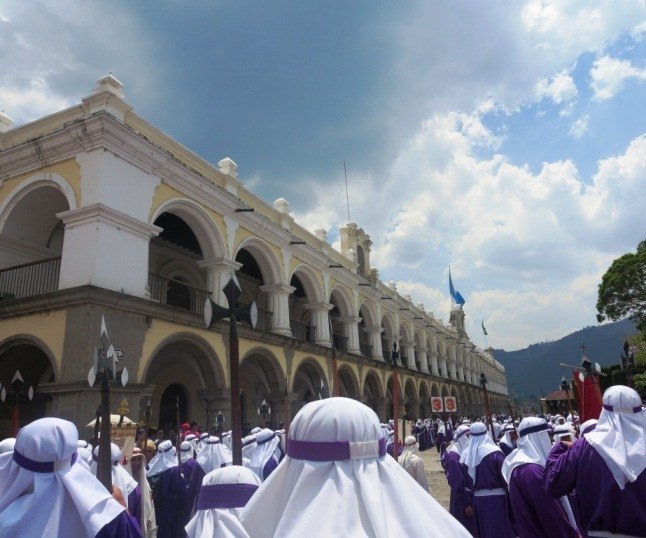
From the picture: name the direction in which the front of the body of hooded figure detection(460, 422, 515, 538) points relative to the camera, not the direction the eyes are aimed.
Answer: away from the camera

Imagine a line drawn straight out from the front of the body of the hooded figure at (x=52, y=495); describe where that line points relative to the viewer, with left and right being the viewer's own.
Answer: facing away from the viewer and to the left of the viewer

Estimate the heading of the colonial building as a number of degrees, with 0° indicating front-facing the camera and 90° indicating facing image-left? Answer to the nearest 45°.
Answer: approximately 315°

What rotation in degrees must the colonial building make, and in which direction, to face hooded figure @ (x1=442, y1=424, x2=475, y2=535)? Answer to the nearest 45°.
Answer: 0° — it already faces them

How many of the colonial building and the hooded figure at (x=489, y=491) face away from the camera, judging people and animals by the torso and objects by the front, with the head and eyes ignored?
1

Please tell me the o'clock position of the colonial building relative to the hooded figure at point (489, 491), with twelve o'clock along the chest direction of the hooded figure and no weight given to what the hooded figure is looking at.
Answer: The colonial building is roughly at 10 o'clock from the hooded figure.

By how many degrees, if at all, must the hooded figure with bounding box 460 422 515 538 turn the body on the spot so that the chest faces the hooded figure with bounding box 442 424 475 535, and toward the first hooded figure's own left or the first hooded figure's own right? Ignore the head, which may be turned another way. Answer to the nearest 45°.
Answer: approximately 45° to the first hooded figure's own left

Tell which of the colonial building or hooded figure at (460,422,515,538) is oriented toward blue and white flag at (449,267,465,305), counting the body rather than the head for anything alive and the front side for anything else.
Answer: the hooded figure

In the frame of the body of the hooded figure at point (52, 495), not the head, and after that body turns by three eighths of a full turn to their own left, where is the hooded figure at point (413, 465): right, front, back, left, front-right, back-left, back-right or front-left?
back-left

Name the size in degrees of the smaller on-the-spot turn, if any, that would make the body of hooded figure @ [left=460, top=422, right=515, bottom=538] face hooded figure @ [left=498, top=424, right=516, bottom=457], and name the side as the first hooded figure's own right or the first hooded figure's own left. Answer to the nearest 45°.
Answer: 0° — they already face them

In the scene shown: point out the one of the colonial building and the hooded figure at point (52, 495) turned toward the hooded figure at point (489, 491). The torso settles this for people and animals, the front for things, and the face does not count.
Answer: the colonial building
